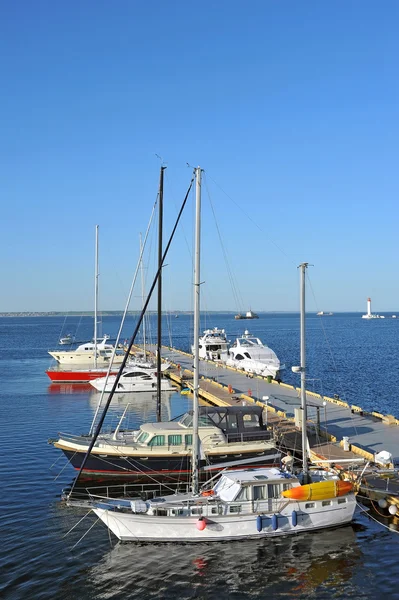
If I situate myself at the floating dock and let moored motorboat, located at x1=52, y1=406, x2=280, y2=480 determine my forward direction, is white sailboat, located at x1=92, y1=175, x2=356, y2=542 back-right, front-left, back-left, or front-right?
front-left

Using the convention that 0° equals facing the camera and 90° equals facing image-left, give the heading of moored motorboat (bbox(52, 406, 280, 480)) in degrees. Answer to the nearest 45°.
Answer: approximately 90°

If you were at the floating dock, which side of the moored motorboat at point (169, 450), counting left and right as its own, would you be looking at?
back

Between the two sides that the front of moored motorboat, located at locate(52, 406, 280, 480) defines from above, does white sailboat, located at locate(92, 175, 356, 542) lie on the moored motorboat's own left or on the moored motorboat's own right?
on the moored motorboat's own left
